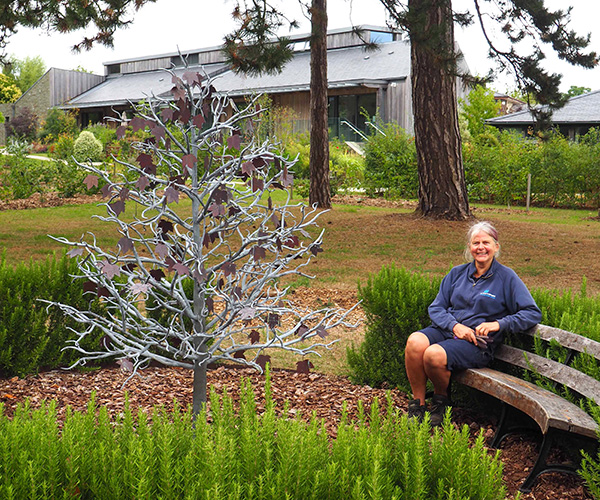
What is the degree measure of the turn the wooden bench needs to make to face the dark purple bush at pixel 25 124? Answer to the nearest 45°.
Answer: approximately 90° to its right

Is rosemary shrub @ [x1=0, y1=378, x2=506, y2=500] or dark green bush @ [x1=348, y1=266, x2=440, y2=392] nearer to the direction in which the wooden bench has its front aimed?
the rosemary shrub

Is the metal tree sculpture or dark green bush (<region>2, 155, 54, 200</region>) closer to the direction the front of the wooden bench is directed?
the metal tree sculpture

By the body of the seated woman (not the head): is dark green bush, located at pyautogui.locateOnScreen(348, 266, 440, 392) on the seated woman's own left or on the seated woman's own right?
on the seated woman's own right

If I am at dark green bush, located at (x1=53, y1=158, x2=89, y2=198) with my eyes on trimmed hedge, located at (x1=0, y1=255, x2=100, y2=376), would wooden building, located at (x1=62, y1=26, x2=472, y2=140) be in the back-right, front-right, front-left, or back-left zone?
back-left

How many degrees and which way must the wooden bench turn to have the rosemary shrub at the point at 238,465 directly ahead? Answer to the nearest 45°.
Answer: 0° — it already faces it

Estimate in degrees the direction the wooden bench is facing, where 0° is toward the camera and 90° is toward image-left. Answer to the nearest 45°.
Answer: approximately 45°

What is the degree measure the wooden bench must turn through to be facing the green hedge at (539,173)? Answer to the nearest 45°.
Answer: approximately 135° to its right

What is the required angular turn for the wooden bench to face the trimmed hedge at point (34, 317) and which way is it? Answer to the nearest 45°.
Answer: approximately 45° to its right

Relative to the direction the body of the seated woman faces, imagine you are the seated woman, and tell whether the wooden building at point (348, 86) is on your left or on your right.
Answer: on your right

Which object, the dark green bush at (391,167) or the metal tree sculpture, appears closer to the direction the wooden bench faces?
the metal tree sculpture
